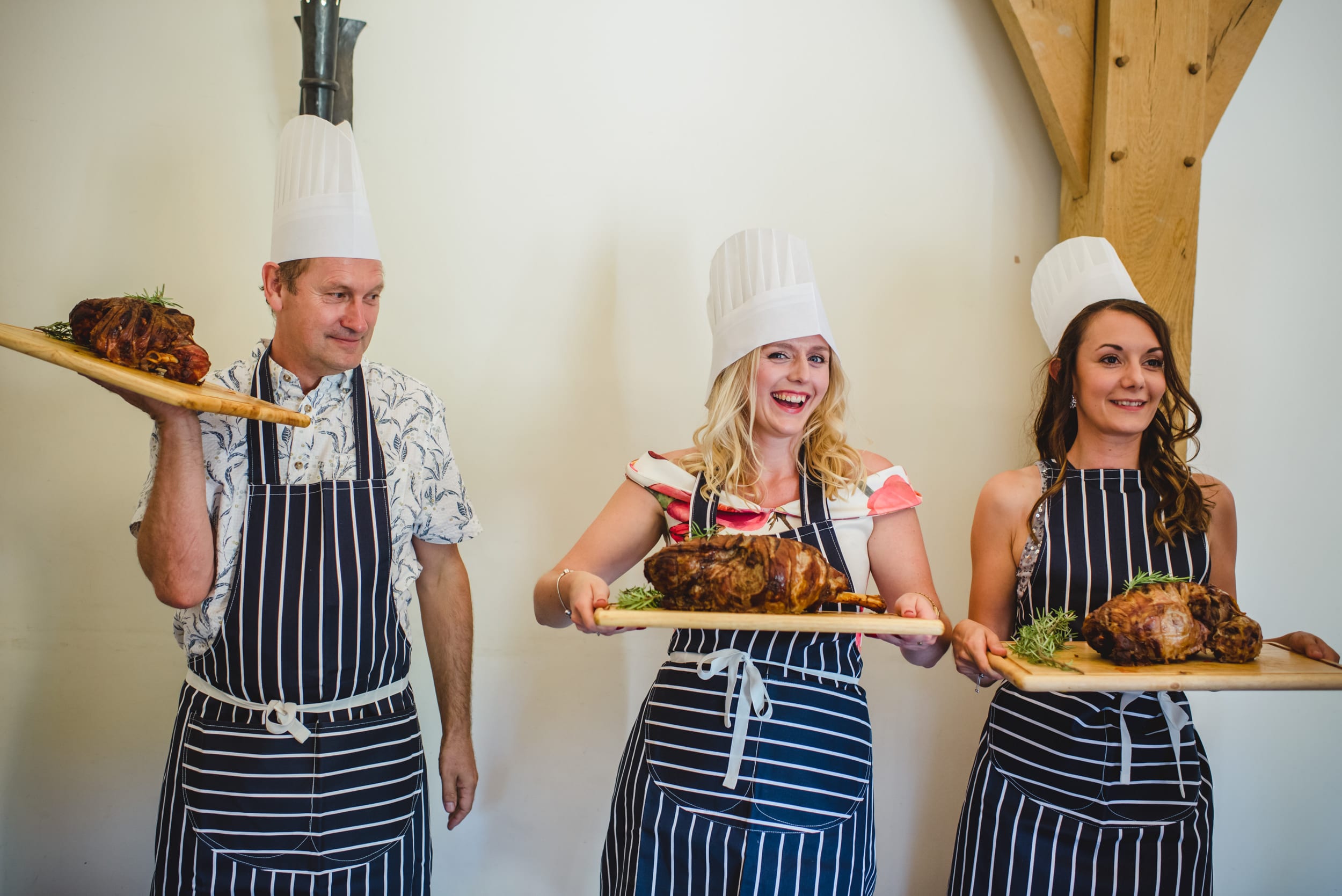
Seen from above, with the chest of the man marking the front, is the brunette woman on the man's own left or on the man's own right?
on the man's own left

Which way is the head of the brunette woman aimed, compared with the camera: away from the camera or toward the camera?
toward the camera

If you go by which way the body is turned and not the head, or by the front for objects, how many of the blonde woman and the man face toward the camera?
2

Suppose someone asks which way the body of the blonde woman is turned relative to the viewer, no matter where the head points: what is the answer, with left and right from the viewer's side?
facing the viewer

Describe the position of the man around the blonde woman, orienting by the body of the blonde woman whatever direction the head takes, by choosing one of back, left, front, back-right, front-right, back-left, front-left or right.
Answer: right

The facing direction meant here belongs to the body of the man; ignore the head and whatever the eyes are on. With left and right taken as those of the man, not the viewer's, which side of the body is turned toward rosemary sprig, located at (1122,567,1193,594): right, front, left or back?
left

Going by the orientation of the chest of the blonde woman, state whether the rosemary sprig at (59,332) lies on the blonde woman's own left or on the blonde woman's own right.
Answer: on the blonde woman's own right

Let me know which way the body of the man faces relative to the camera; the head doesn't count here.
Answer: toward the camera

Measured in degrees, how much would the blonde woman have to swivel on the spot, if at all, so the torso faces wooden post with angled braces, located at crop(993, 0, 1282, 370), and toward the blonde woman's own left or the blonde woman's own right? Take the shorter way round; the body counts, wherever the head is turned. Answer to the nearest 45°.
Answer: approximately 135° to the blonde woman's own left

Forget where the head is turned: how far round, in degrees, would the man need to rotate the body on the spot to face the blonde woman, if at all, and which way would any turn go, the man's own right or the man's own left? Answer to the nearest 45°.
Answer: approximately 90° to the man's own left
